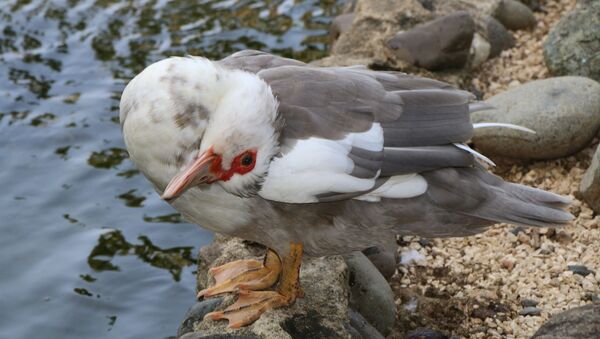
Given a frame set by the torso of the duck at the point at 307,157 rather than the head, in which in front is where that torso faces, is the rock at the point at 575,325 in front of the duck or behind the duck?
behind

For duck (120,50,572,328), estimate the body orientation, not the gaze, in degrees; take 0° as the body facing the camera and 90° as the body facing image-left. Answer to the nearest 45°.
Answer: approximately 90°
